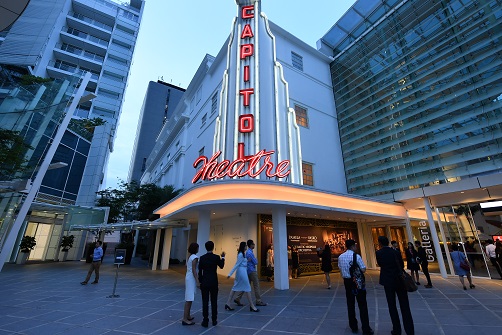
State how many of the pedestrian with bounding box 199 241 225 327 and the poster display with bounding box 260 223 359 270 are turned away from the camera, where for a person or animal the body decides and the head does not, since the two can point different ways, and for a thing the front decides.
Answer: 1

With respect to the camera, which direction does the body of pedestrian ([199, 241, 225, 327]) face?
away from the camera

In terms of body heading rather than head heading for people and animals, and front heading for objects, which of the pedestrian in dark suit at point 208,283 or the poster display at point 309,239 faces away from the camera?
the pedestrian in dark suit

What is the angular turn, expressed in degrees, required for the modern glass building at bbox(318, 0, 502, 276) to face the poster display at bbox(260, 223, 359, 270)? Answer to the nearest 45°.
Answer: approximately 45° to its right

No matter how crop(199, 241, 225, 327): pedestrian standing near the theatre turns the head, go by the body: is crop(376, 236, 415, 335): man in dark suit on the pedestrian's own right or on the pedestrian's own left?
on the pedestrian's own right

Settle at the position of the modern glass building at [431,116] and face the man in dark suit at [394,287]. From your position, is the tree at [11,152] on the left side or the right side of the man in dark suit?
right

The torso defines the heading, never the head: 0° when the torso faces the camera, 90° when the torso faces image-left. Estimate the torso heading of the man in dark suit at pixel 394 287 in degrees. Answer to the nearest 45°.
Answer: approximately 135°

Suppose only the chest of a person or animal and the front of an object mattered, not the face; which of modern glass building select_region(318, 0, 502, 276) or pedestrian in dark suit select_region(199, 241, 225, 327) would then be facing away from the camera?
the pedestrian in dark suit

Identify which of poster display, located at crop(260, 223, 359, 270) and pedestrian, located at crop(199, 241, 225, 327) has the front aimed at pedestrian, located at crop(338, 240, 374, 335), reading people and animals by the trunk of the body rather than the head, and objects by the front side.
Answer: the poster display

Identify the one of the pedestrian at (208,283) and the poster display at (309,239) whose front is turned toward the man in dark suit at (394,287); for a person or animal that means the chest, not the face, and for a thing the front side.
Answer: the poster display
